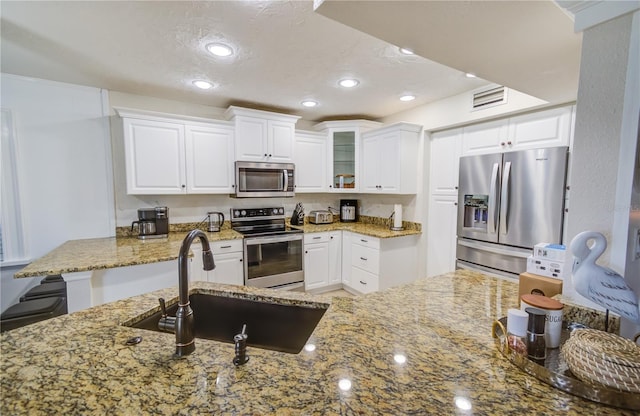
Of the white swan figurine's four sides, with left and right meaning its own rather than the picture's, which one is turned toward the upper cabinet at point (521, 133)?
right

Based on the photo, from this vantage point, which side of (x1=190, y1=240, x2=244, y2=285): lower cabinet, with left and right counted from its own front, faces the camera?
front

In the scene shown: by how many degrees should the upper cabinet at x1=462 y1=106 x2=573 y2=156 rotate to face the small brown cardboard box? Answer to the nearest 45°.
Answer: approximately 45° to its left

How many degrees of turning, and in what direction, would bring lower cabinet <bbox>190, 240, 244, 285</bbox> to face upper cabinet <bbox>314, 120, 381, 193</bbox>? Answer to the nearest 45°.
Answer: approximately 90° to its left

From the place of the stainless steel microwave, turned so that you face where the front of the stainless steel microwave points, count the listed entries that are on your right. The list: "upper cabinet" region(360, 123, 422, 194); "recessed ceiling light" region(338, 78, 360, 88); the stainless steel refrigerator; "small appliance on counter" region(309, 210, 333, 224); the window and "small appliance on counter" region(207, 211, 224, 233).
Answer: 2

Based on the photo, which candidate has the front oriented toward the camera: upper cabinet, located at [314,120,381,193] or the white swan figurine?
the upper cabinet

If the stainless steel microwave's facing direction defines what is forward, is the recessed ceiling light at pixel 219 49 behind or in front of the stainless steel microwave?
in front

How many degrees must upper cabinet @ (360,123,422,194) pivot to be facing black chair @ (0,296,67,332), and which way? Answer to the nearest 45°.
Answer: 0° — it already faces it

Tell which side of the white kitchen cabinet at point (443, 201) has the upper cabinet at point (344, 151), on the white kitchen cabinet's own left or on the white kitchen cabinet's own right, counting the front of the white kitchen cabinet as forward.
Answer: on the white kitchen cabinet's own right

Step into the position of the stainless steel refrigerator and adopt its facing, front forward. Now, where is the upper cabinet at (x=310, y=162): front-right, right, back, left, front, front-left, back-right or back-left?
front-right

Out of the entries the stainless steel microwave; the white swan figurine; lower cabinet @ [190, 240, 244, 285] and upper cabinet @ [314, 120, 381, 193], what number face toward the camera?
3
